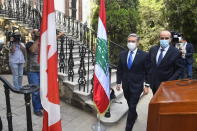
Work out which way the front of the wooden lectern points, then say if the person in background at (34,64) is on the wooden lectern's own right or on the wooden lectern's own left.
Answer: on the wooden lectern's own right

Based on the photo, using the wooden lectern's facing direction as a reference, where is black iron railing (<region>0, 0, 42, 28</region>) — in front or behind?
behind

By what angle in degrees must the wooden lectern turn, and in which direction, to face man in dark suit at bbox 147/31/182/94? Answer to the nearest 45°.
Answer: approximately 180°

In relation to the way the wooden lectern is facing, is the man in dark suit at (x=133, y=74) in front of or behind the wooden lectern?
behind

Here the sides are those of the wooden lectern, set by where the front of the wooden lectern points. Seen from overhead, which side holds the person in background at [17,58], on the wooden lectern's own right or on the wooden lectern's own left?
on the wooden lectern's own right
